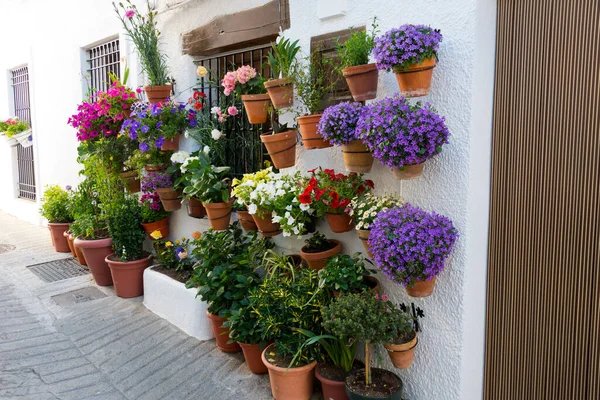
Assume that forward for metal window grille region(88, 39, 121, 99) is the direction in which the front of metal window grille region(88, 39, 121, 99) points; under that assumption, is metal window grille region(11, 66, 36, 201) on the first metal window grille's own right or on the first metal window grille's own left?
on the first metal window grille's own right

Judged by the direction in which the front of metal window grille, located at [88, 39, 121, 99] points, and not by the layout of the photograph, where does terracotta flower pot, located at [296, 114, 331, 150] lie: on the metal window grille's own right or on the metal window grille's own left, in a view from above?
on the metal window grille's own left

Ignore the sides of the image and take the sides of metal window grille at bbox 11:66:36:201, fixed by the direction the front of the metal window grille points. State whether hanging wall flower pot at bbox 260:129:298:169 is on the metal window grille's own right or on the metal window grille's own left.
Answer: on the metal window grille's own left

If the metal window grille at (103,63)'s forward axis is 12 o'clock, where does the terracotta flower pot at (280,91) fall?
The terracotta flower pot is roughly at 10 o'clock from the metal window grille.

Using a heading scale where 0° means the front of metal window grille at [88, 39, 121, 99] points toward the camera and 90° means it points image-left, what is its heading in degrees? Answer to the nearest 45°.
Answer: approximately 45°

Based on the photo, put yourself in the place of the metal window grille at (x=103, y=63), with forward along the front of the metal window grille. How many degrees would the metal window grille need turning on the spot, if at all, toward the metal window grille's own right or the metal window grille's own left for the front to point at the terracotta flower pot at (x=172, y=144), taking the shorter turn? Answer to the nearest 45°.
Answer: approximately 45° to the metal window grille's own left

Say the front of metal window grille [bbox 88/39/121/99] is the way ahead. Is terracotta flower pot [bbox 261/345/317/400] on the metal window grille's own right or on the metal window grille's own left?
on the metal window grille's own left
